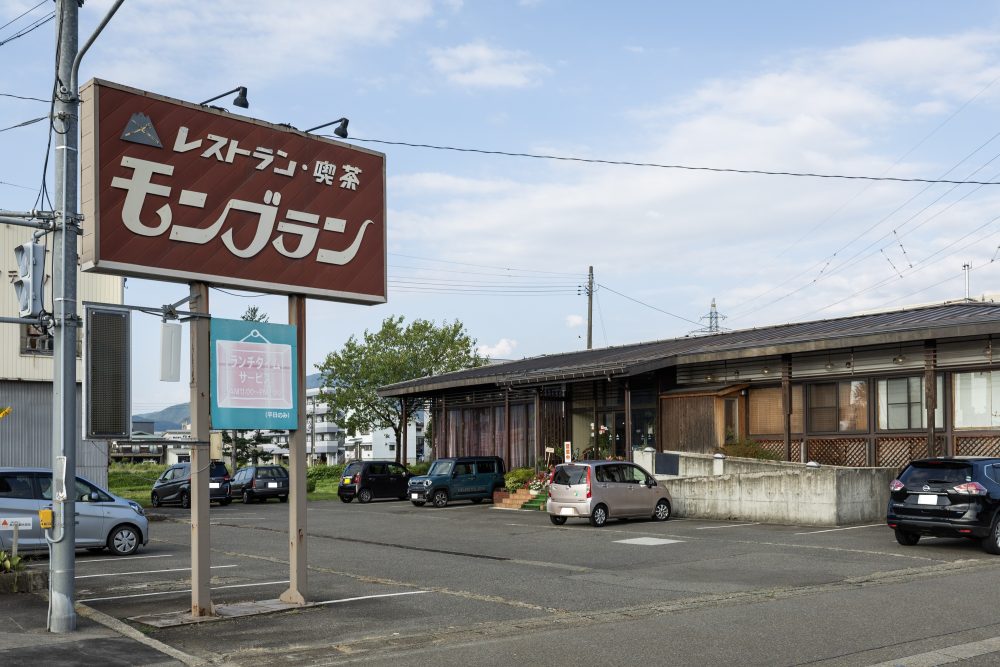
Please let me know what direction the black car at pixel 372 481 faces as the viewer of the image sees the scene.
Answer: facing away from the viewer and to the right of the viewer

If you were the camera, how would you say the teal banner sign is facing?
facing the viewer and to the right of the viewer

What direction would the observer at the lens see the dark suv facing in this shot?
facing away from the viewer and to the right of the viewer

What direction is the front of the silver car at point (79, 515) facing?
to the viewer's right

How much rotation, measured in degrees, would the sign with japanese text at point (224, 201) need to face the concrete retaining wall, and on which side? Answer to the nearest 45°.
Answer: approximately 90° to its left

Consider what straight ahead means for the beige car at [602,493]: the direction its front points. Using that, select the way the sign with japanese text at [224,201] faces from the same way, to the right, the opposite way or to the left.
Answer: to the right

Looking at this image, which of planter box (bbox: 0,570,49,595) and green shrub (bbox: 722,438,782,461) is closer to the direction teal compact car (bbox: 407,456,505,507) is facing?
the planter box

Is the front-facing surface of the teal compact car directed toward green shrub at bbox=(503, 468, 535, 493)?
no

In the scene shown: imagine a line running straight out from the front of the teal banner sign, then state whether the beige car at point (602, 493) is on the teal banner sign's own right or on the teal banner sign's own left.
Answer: on the teal banner sign's own left

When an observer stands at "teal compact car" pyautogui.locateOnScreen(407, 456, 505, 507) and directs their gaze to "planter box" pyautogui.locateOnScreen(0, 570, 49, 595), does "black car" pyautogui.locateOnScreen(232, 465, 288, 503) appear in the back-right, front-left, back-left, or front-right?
back-right

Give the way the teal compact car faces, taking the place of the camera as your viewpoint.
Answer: facing the viewer and to the left of the viewer

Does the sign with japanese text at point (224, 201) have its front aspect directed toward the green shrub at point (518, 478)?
no

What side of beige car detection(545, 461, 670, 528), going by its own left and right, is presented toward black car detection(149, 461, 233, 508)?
left

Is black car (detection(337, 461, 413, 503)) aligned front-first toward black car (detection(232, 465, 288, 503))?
no

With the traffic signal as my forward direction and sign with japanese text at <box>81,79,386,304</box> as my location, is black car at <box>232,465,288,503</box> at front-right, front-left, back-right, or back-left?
back-right

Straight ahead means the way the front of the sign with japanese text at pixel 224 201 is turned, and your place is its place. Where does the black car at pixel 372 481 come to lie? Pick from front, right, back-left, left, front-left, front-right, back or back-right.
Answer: back-left

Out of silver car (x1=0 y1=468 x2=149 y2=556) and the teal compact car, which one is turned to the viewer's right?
the silver car

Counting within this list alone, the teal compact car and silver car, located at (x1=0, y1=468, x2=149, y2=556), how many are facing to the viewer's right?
1
